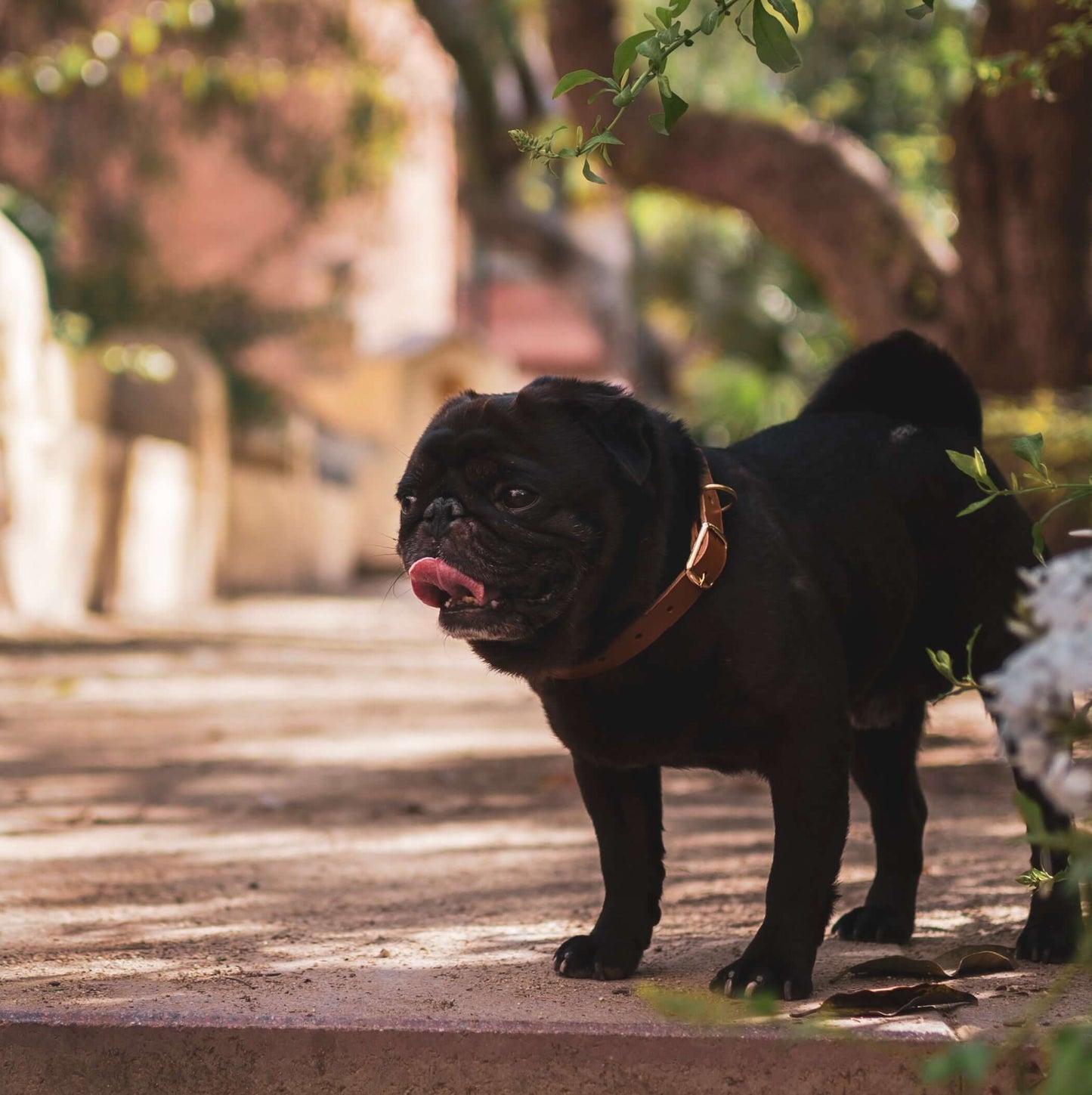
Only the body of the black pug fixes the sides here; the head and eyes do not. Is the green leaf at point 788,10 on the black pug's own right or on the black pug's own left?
on the black pug's own left

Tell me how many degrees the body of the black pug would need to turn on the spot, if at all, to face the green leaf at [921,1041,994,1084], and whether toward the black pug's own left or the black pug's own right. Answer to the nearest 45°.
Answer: approximately 45° to the black pug's own left

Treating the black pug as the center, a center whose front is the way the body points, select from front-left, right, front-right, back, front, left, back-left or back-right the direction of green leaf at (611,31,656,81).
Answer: front-left

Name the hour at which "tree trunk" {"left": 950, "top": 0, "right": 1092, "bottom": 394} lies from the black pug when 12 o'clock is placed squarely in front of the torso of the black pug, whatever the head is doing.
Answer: The tree trunk is roughly at 5 o'clock from the black pug.

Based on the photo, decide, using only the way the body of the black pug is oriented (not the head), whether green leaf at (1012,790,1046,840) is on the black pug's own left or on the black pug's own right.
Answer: on the black pug's own left

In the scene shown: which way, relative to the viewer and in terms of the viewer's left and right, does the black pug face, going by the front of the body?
facing the viewer and to the left of the viewer
